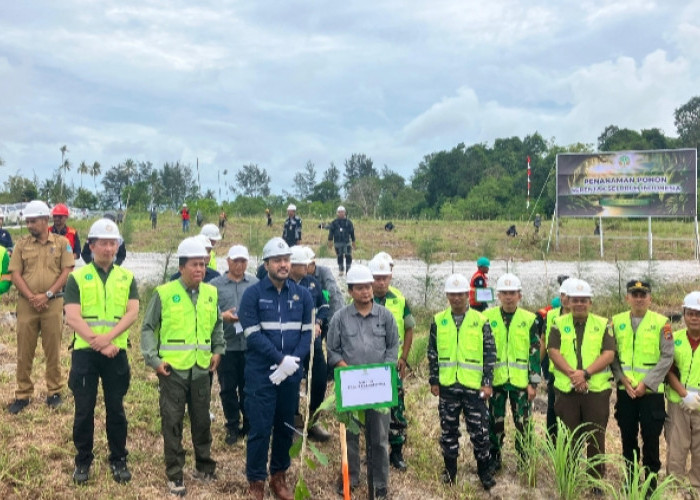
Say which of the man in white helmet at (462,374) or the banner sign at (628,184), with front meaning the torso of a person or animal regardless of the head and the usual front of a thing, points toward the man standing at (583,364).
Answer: the banner sign

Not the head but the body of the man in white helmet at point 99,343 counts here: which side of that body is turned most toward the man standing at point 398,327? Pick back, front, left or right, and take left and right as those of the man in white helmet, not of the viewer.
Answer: left

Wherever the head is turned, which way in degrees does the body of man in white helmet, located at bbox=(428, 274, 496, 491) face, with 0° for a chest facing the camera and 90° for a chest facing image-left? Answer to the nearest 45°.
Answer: approximately 0°

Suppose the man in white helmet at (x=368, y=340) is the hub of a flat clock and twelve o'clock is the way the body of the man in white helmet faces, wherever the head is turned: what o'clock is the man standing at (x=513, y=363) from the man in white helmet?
The man standing is roughly at 8 o'clock from the man in white helmet.

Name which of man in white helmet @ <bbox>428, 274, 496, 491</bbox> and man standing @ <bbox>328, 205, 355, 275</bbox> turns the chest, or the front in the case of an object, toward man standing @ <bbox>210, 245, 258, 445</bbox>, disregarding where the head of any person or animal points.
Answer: man standing @ <bbox>328, 205, 355, 275</bbox>

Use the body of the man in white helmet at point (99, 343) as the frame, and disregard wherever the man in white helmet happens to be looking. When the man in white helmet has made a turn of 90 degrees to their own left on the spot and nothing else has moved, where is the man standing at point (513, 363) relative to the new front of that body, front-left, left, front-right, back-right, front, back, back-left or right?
front

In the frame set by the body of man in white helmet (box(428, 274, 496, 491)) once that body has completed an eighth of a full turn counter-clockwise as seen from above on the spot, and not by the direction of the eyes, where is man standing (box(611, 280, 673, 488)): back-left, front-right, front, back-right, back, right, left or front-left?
front-left

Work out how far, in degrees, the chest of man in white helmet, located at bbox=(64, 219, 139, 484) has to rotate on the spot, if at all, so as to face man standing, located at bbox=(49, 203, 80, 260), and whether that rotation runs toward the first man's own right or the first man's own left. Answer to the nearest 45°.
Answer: approximately 180°
